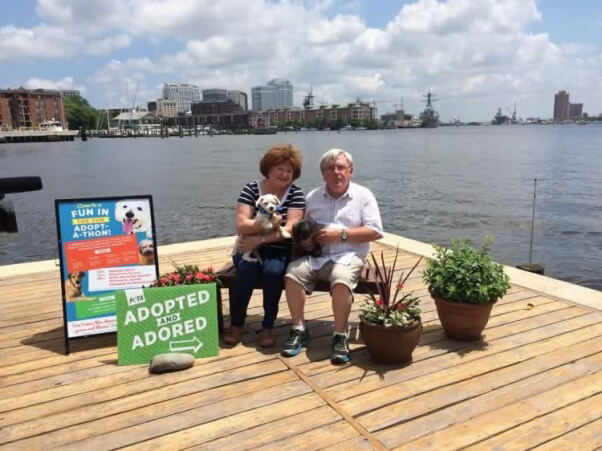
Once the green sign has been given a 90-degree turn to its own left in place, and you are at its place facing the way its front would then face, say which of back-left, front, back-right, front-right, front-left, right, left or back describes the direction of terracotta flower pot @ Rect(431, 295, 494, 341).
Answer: front

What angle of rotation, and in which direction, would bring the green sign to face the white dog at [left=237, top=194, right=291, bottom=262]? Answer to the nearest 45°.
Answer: approximately 90° to its left

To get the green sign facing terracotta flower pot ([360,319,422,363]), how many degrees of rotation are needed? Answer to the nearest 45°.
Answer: approximately 90° to its left

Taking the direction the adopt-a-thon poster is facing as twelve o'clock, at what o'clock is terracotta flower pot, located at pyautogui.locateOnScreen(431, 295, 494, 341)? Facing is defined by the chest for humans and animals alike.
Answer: The terracotta flower pot is roughly at 10 o'clock from the adopt-a-thon poster.

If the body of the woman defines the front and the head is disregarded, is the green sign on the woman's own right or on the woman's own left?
on the woman's own right

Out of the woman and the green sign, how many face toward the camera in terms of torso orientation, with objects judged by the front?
2

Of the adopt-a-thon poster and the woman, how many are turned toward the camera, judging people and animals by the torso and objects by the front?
2

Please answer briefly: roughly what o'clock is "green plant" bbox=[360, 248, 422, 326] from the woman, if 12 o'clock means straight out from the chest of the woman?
The green plant is roughly at 10 o'clock from the woman.

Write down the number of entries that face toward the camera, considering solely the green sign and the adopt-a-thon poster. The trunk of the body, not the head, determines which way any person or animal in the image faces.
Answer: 2

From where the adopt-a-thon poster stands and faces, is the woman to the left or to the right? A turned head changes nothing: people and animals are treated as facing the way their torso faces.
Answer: on its left
